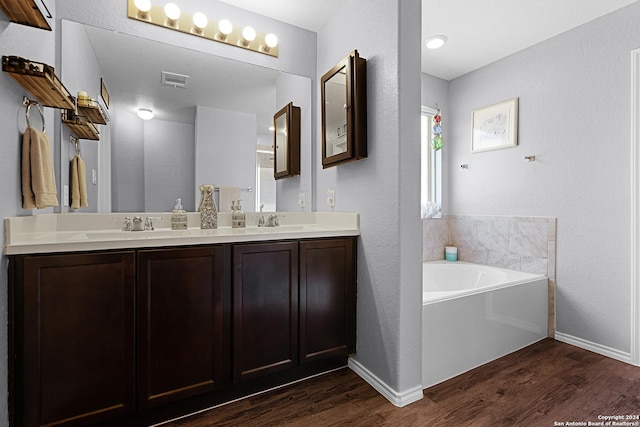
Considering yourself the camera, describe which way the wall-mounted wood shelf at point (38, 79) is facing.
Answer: facing to the right of the viewer

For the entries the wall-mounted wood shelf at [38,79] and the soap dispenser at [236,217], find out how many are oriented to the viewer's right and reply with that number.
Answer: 1

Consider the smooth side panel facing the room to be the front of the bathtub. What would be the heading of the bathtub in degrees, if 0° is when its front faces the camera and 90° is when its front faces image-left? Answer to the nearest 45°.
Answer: approximately 315°

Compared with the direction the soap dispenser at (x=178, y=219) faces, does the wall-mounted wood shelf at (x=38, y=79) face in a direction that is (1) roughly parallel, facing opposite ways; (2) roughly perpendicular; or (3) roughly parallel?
roughly perpendicular

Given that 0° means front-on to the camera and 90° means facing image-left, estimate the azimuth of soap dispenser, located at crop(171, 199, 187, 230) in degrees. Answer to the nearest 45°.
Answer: approximately 0°

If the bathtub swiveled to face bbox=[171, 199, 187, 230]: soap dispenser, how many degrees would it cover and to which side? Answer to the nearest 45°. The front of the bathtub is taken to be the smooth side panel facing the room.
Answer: approximately 90° to its right
